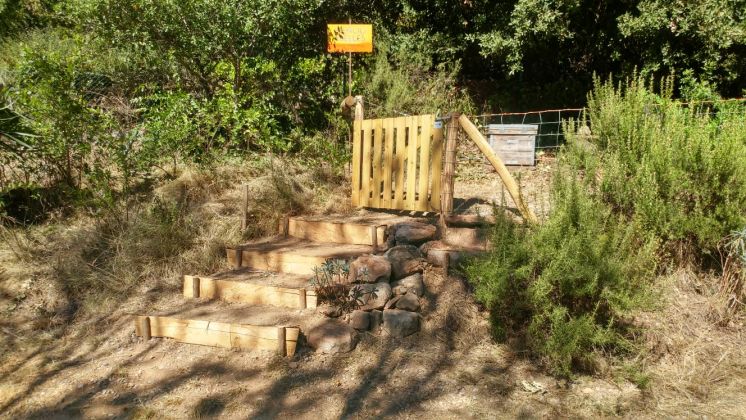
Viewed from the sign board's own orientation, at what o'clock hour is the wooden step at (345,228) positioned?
The wooden step is roughly at 12 o'clock from the sign board.

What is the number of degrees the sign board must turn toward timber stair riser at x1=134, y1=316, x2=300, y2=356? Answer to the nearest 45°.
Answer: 0° — it already faces it

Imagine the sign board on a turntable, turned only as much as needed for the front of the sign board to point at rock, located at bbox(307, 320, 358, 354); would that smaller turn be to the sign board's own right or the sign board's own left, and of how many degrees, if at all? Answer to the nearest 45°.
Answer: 0° — it already faces it

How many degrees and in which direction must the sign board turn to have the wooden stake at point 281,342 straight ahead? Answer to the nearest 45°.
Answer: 0° — it already faces it

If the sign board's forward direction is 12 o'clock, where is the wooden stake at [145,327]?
The wooden stake is roughly at 1 o'clock from the sign board.

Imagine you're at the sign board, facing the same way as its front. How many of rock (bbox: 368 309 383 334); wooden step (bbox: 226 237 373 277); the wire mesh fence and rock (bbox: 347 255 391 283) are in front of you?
3

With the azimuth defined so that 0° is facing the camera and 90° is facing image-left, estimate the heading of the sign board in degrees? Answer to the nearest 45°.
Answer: approximately 0°

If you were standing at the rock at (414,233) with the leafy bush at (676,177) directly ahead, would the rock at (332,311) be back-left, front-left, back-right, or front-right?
back-right
